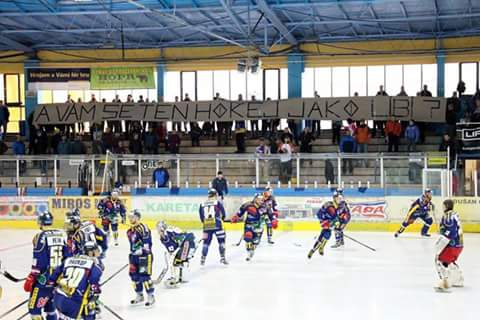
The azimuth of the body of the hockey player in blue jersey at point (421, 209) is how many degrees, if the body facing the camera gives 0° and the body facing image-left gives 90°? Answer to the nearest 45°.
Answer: approximately 315°

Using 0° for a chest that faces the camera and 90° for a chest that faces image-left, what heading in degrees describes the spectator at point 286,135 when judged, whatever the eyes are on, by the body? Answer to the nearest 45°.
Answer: approximately 0°

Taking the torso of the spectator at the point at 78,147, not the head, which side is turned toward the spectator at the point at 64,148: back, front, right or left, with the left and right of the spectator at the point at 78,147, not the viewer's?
right

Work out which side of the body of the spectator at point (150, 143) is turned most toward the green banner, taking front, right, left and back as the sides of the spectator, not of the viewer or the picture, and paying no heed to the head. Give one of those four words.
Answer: back

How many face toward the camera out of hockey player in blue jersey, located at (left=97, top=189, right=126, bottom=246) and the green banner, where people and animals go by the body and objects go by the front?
2

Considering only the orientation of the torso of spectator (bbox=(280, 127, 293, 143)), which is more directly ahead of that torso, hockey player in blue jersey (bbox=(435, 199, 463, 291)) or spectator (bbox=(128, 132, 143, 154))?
the hockey player in blue jersey

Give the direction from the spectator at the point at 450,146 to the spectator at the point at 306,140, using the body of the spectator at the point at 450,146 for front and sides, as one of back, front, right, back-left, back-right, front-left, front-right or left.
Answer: front-right

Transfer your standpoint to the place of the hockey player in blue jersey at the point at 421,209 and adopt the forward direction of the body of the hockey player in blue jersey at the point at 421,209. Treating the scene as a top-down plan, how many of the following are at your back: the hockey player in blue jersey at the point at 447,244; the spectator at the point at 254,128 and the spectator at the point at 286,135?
2

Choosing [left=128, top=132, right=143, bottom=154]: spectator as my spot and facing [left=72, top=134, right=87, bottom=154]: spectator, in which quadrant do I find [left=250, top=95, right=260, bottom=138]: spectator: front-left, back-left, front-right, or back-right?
back-right

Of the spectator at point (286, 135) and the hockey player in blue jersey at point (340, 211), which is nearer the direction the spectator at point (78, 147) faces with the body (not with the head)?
the hockey player in blue jersey

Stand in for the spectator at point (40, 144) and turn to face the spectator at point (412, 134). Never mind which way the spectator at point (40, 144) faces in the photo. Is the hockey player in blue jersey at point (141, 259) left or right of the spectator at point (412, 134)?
right

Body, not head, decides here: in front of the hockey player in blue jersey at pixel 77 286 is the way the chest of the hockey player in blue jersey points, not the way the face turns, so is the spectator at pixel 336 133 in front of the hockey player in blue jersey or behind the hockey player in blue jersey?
in front
